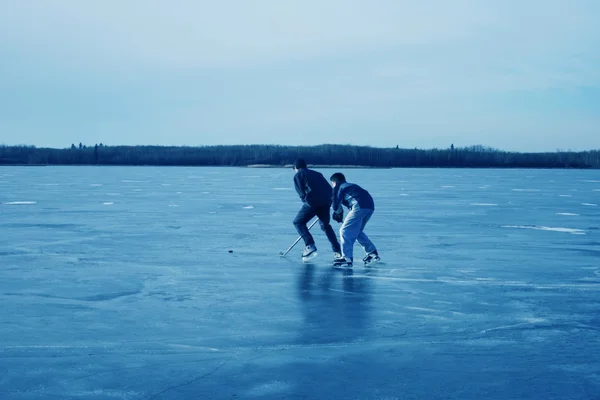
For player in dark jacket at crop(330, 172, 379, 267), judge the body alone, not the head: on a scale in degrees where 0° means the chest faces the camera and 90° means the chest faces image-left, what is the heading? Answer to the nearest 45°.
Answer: approximately 90°

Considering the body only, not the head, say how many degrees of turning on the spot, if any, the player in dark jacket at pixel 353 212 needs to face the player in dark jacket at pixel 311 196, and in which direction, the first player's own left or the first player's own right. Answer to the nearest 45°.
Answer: approximately 45° to the first player's own right

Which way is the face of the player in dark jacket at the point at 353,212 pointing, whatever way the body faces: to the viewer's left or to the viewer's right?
to the viewer's left
